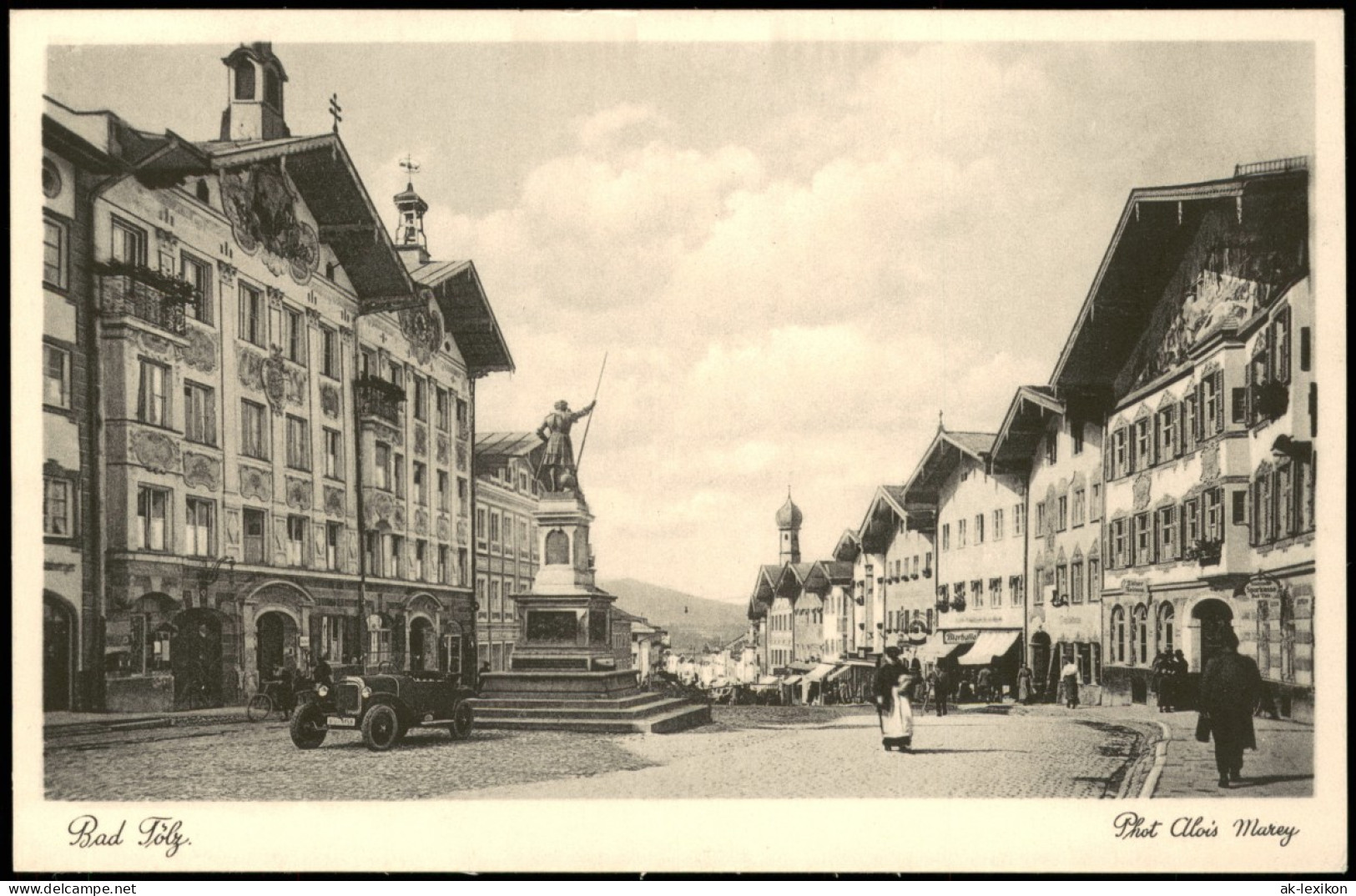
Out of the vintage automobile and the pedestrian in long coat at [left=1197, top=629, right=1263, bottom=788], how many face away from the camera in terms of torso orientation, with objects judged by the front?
1

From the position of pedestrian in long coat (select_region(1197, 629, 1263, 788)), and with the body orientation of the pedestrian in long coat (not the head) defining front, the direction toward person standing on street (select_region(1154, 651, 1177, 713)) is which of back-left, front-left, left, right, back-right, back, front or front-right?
front

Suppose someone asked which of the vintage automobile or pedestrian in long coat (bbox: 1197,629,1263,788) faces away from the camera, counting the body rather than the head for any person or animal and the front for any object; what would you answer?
the pedestrian in long coat

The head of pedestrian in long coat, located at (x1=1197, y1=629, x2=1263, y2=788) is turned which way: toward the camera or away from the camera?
away from the camera

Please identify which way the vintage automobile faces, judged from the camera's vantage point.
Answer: facing the viewer and to the left of the viewer

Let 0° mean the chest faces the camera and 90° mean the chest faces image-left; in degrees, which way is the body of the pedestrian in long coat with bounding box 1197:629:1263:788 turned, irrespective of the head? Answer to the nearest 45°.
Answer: approximately 180°
